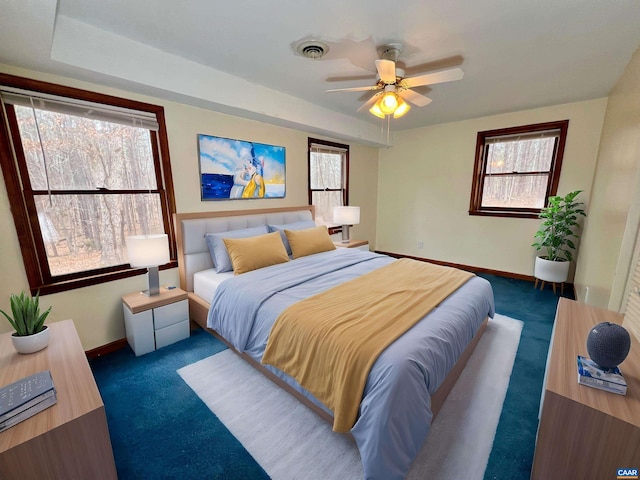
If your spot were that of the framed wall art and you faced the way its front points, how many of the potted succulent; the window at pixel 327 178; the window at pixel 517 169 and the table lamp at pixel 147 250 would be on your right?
2

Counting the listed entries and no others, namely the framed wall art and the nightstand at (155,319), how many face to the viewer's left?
0

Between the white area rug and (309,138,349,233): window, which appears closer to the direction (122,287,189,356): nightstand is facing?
the white area rug

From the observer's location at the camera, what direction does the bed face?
facing the viewer and to the right of the viewer

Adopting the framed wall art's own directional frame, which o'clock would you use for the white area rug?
The white area rug is roughly at 1 o'clock from the framed wall art.

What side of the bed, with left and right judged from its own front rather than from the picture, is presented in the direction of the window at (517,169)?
left

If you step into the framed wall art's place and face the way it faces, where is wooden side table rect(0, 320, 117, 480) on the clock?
The wooden side table is roughly at 2 o'clock from the framed wall art.

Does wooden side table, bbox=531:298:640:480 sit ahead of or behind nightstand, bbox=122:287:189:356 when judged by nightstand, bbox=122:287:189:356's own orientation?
ahead

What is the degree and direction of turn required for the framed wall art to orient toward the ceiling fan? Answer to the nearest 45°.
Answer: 0° — it already faces it

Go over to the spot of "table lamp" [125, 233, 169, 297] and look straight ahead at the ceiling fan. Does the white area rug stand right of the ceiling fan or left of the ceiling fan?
right

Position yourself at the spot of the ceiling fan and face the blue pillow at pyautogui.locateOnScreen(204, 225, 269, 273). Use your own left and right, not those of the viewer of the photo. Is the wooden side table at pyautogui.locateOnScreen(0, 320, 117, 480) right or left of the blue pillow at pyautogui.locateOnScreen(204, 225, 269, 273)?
left

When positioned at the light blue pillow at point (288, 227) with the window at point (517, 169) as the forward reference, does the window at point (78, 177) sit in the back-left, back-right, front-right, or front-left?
back-right

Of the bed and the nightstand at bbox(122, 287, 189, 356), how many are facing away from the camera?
0

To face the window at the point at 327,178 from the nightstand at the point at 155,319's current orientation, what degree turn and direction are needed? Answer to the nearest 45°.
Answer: approximately 45° to its left

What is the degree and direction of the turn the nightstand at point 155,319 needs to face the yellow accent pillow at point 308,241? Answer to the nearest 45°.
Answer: approximately 45° to its left

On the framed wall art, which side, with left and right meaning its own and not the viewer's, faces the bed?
front

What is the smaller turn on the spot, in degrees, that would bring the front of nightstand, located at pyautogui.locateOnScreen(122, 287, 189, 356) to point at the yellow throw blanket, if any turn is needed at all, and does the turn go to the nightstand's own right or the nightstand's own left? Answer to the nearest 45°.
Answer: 0° — it already faces it

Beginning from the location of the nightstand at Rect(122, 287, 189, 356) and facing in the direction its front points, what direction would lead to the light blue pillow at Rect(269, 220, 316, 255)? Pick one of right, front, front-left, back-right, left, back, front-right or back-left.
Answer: front-left
